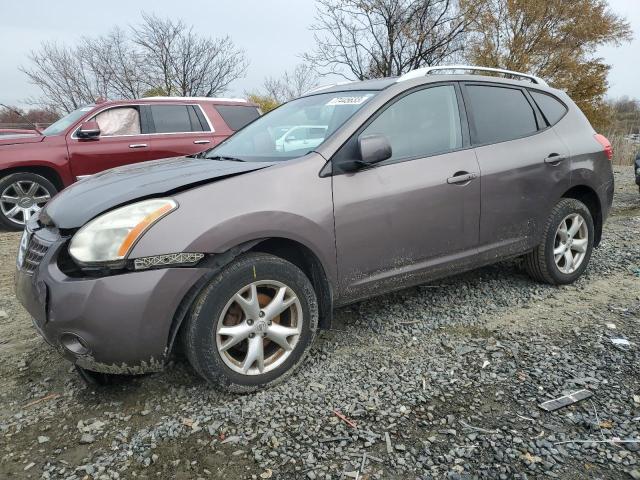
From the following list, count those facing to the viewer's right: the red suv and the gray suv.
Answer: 0

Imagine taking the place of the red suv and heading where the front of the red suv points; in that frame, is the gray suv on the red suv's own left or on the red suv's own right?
on the red suv's own left

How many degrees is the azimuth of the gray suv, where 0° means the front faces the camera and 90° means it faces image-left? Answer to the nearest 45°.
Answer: approximately 45°

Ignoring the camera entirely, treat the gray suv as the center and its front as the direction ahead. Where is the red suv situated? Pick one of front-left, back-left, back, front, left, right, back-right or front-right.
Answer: right

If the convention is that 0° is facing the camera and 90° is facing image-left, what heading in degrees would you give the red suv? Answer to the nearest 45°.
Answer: approximately 90°
